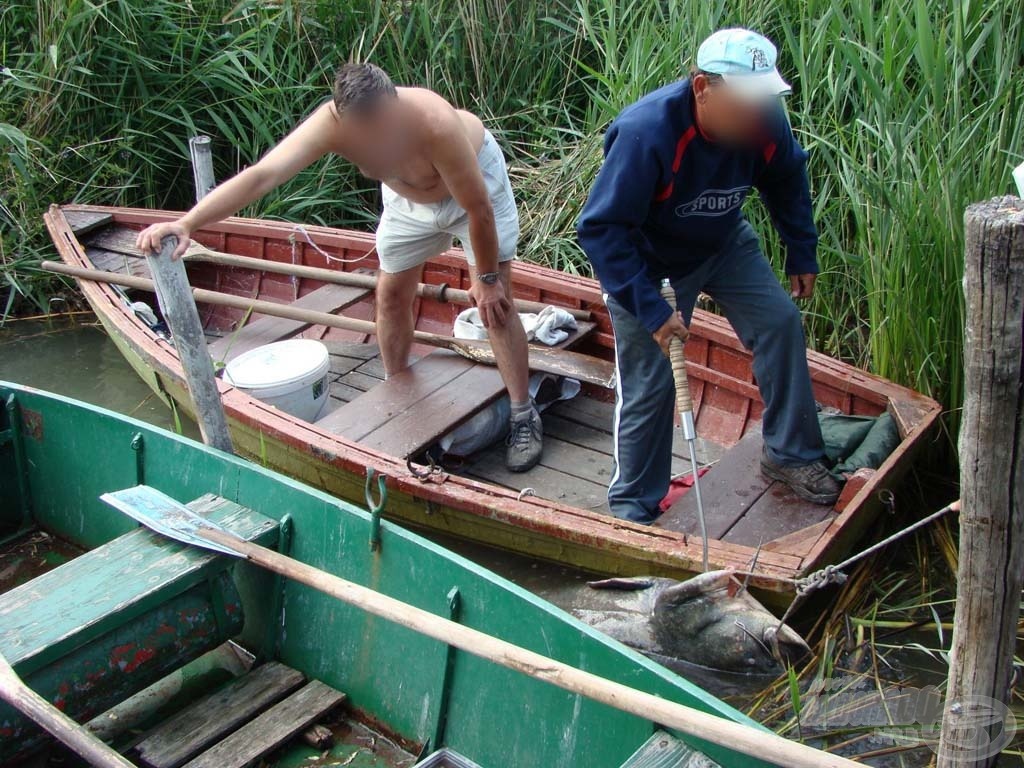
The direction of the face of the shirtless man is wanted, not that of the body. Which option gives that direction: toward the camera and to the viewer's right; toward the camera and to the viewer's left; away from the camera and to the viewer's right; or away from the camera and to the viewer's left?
toward the camera and to the viewer's left

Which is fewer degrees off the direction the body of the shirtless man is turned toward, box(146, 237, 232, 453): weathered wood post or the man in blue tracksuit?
the weathered wood post

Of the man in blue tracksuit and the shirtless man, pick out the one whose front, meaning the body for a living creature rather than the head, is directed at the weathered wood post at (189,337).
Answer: the shirtless man

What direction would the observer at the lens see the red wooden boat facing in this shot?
facing away from the viewer and to the left of the viewer

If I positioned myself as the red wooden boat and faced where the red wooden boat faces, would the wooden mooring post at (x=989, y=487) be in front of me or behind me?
behind

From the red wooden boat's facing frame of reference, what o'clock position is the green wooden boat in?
The green wooden boat is roughly at 8 o'clock from the red wooden boat.

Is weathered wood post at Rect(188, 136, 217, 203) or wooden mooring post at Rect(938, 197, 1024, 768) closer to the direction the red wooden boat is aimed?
the weathered wood post

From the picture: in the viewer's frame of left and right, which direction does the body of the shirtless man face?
facing the viewer and to the left of the viewer

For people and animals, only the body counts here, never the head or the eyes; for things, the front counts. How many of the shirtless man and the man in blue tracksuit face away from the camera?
0

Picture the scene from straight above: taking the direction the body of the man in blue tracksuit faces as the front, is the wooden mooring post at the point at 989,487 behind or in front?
in front
